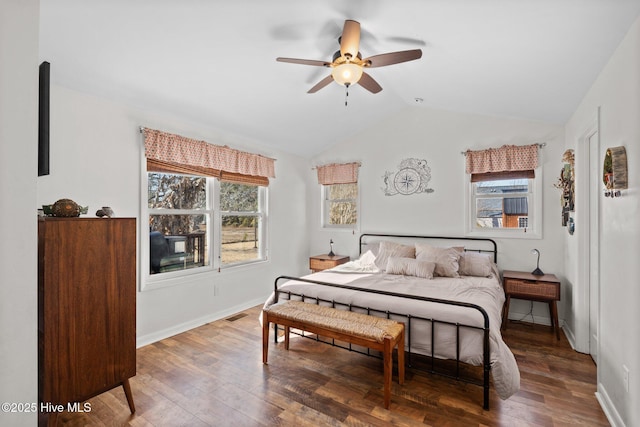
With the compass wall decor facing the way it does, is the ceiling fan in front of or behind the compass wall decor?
in front

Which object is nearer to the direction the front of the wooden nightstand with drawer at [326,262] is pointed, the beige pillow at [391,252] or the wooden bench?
the wooden bench

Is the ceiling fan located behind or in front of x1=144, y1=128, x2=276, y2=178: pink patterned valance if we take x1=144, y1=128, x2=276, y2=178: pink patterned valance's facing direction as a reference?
in front

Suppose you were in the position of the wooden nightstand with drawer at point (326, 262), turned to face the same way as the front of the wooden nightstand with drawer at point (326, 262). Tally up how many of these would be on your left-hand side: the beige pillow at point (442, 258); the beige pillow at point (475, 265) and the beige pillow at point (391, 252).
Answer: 3

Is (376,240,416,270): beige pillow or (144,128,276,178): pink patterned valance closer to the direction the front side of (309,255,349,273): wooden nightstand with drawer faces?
the pink patterned valance

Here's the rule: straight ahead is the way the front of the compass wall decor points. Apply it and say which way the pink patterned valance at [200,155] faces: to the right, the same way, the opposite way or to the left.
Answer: to the left

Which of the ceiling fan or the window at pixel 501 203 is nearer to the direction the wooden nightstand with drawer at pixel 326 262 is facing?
the ceiling fan

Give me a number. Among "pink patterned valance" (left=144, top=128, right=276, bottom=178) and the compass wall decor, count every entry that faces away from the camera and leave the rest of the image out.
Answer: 0

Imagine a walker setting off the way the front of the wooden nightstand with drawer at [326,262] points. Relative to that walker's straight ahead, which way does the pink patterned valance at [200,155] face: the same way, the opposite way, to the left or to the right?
to the left

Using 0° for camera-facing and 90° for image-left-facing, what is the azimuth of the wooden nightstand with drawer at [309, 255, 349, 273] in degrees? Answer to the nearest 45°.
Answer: approximately 45°

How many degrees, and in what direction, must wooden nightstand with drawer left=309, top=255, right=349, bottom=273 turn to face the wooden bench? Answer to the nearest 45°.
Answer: approximately 45° to its left

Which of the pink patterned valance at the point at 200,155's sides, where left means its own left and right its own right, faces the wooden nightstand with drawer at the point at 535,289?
front
